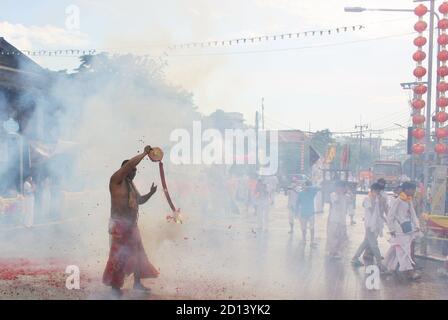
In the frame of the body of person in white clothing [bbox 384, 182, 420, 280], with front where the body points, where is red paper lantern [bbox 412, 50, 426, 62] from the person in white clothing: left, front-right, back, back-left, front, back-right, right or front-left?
back-left

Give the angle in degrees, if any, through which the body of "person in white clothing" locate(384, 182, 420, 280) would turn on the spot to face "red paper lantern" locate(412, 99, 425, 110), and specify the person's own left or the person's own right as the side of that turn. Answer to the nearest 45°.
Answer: approximately 135° to the person's own left

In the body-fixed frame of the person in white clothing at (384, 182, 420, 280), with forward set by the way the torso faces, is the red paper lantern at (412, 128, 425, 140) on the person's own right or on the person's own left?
on the person's own left

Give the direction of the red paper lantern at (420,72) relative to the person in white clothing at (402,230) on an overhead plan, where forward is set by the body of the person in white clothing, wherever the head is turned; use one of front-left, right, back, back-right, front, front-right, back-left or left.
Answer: back-left

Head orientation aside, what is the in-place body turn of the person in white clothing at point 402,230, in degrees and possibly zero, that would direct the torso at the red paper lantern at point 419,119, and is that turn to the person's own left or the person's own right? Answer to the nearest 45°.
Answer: approximately 135° to the person's own left
